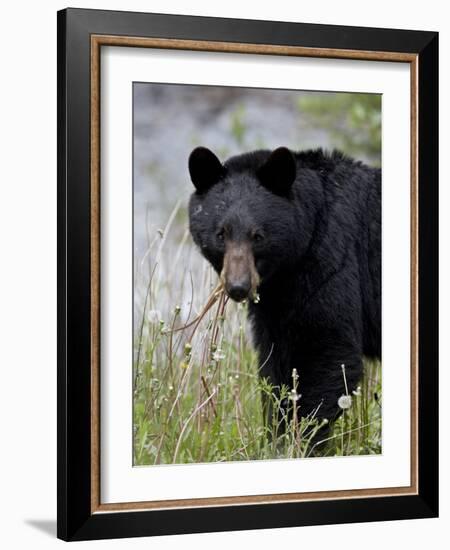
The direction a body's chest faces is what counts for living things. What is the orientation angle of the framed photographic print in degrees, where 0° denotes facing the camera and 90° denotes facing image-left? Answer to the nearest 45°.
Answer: approximately 315°
